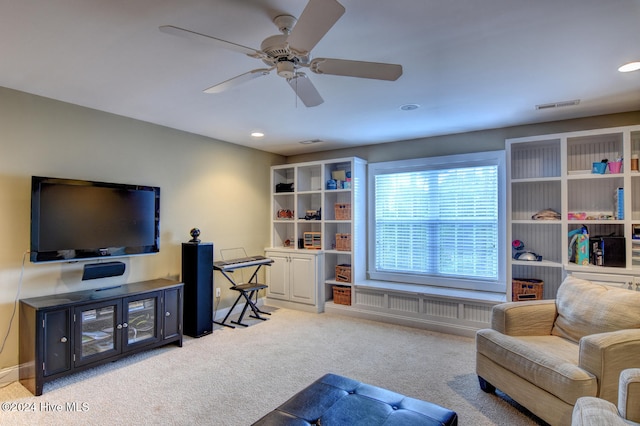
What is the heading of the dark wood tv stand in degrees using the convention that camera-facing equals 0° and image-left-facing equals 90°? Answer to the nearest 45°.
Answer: approximately 315°

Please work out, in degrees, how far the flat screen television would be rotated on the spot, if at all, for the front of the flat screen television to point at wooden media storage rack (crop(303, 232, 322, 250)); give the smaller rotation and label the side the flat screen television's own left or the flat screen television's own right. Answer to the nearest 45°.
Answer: approximately 45° to the flat screen television's own left

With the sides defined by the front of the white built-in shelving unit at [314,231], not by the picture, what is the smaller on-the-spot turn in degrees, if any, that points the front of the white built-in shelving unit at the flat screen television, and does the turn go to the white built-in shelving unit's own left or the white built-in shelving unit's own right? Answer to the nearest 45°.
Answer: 0° — it already faces it

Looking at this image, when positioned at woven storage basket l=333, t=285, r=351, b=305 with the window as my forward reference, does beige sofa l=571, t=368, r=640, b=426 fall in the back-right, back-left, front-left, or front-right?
front-right

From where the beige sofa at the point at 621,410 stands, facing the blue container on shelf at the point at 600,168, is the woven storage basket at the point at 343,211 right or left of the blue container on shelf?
left

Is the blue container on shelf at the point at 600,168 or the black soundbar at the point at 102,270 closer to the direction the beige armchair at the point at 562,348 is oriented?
the black soundbar

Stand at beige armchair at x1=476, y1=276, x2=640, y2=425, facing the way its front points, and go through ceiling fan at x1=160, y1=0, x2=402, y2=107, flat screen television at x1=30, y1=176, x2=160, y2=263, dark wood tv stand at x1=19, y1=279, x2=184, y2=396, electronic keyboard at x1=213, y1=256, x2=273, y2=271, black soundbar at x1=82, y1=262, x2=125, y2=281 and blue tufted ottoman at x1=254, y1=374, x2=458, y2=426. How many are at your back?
0

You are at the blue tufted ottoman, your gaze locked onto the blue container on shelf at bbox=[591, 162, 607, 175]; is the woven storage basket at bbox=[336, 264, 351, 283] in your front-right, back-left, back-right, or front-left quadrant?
front-left

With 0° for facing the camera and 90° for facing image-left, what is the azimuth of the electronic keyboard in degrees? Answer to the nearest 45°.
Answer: approximately 315°

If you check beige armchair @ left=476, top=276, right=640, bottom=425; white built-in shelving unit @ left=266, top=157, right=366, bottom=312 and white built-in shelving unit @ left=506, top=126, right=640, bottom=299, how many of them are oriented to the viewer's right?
0

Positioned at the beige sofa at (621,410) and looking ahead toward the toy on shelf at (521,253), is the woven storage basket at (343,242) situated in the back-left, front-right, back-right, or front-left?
front-left

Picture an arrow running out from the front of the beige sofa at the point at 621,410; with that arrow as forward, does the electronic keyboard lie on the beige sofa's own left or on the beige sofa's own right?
on the beige sofa's own right

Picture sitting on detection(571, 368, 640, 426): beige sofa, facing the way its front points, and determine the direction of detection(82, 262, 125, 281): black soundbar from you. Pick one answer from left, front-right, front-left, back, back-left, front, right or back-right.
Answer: front-right

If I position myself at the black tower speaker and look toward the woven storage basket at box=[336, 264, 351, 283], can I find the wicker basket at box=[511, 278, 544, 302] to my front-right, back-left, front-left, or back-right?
front-right

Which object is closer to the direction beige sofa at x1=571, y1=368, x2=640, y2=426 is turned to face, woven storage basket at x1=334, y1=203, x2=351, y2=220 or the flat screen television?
the flat screen television

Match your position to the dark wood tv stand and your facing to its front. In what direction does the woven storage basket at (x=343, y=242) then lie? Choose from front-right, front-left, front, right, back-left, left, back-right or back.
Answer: front-left

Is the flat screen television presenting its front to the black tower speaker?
no

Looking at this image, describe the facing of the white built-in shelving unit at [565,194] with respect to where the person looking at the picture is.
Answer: facing the viewer

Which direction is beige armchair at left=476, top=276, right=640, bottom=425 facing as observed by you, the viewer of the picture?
facing the viewer and to the left of the viewer
